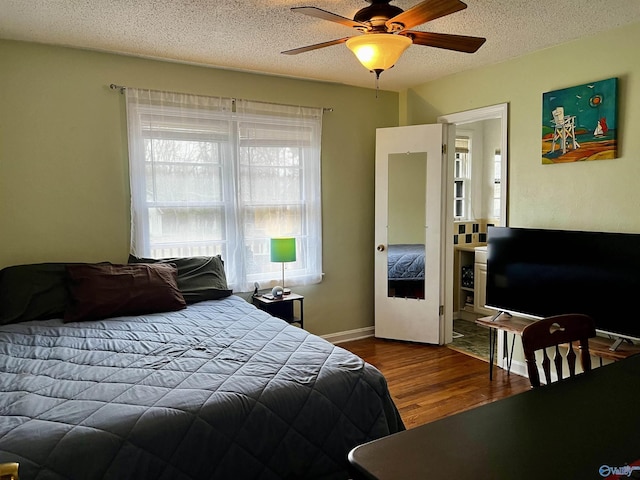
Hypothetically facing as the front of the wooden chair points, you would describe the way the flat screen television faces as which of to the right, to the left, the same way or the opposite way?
to the right

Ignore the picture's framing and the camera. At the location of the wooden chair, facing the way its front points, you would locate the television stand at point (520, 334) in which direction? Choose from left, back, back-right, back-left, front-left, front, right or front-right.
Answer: back-left

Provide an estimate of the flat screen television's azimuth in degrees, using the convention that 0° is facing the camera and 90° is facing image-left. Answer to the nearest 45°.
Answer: approximately 45°

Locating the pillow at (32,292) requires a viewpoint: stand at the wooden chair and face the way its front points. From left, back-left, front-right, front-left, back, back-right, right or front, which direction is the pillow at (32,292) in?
back-right

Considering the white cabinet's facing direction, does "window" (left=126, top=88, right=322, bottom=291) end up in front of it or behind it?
in front

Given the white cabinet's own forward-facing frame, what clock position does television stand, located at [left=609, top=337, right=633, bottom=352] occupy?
The television stand is roughly at 10 o'clock from the white cabinet.

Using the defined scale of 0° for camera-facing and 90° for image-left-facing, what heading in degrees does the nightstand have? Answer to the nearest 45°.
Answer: approximately 315°

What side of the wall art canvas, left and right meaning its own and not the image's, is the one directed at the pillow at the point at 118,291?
front

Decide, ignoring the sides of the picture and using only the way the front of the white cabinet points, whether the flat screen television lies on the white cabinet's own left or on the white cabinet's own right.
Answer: on the white cabinet's own left

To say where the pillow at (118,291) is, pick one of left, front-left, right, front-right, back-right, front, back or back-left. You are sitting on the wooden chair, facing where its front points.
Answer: back-right

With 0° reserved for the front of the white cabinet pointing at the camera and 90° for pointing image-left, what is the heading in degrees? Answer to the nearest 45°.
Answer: approximately 45°

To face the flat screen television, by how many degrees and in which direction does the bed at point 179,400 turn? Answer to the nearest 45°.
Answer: approximately 45° to its left

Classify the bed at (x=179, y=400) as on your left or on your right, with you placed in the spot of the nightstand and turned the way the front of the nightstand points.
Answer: on your right
